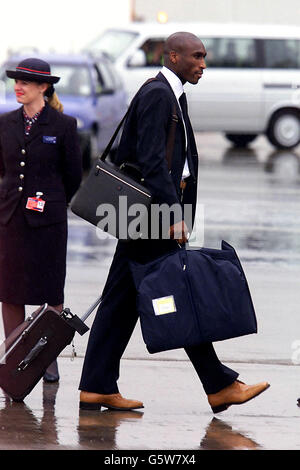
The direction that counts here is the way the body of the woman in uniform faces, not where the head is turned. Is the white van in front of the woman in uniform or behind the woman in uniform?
behind

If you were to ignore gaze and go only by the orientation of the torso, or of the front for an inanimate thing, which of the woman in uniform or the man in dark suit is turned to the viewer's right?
the man in dark suit

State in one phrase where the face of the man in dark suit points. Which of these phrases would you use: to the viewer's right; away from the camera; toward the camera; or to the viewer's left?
to the viewer's right

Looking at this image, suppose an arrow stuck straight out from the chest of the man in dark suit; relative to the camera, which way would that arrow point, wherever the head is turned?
to the viewer's right

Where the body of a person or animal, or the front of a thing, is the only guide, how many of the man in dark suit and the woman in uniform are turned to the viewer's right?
1

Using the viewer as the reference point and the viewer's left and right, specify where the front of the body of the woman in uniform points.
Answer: facing the viewer and to the left of the viewer

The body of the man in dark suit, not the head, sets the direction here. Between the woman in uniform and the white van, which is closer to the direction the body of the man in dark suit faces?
the white van
